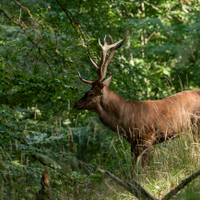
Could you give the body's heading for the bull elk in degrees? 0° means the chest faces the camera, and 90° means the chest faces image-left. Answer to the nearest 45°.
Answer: approximately 90°

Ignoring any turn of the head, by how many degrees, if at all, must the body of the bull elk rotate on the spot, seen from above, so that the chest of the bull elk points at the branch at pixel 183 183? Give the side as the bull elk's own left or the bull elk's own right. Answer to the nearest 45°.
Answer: approximately 90° to the bull elk's own left
